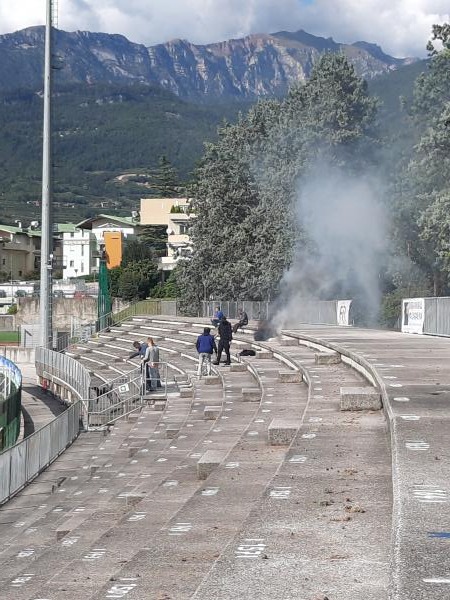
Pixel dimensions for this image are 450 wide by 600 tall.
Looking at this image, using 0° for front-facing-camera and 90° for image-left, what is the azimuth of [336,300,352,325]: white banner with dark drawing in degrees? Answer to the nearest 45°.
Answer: approximately 0°

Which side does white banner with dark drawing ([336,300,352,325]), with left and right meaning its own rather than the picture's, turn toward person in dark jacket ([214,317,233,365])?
front

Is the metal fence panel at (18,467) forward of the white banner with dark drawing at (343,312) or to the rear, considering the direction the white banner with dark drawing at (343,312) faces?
forward

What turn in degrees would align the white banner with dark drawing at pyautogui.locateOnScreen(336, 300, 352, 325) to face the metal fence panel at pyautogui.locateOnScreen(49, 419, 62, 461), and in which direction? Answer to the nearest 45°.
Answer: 0° — it already faces it

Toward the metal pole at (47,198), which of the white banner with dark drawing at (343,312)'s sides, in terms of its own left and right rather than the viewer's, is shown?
right

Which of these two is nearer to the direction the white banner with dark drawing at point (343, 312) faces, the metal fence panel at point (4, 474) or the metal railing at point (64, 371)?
the metal fence panel

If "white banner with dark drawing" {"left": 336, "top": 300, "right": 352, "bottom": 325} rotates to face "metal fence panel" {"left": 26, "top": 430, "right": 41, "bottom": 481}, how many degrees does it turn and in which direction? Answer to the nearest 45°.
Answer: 0° — it already faces it

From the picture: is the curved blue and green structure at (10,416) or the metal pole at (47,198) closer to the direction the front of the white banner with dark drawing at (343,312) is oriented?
the curved blue and green structure

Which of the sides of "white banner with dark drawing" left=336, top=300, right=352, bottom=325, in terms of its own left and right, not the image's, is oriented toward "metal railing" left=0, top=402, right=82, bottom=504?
front

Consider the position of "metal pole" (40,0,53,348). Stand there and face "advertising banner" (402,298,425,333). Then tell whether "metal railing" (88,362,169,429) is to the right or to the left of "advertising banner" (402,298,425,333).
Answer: right

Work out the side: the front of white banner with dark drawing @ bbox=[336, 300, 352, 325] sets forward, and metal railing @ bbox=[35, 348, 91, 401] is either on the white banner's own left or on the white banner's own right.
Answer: on the white banner's own right
